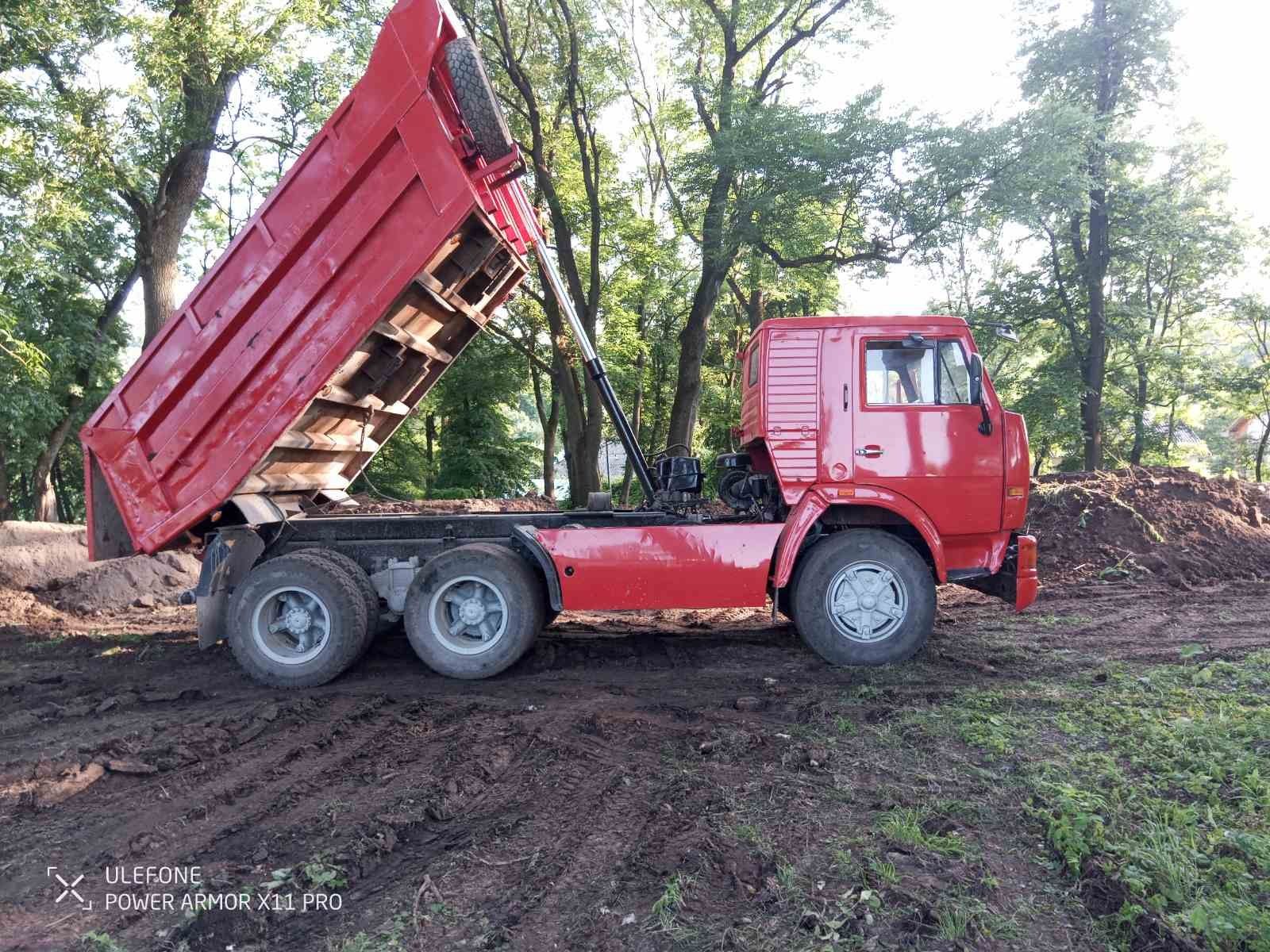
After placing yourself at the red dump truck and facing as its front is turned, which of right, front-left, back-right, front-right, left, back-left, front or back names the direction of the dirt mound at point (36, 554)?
back-left

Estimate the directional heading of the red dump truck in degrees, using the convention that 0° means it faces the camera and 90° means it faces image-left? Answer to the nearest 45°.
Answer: approximately 270°

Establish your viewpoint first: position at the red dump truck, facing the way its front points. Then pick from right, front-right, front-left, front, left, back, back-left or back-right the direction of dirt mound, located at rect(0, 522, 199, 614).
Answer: back-left

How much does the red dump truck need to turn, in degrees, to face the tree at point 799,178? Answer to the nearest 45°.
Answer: approximately 45° to its left

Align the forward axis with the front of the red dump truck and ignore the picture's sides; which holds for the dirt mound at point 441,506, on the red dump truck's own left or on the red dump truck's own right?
on the red dump truck's own left

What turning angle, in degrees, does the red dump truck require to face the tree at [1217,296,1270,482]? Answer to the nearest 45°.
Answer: approximately 45° to its left

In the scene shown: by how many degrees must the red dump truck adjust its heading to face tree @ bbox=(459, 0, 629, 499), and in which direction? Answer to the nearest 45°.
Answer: approximately 90° to its left
